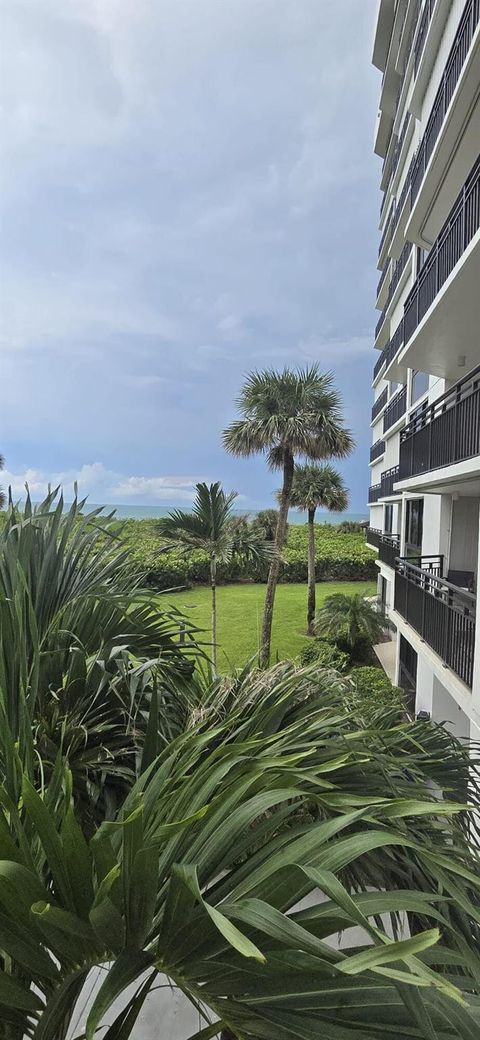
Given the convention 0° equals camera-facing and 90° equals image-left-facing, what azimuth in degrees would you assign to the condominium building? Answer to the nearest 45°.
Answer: approximately 90°

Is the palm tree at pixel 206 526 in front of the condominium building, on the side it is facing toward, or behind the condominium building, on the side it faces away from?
in front

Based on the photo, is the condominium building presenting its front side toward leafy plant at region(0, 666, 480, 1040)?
no
